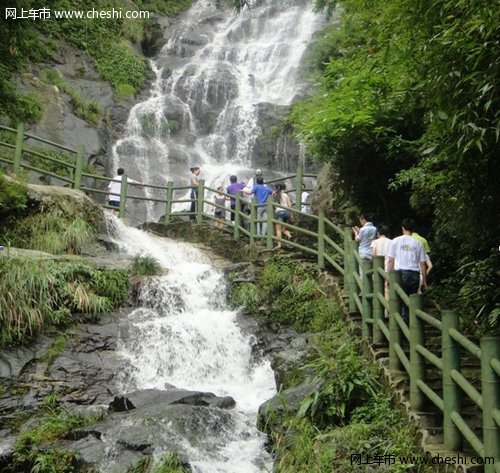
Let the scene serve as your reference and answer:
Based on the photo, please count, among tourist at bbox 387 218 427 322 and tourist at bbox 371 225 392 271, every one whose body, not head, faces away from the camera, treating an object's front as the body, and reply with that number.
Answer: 2

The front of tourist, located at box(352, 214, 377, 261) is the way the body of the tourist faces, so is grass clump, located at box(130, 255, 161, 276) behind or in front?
in front

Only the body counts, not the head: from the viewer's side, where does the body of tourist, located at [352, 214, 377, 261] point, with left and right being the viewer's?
facing away from the viewer and to the left of the viewer

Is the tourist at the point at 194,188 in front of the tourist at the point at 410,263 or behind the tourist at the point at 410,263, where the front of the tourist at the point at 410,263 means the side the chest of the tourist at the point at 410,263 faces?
in front

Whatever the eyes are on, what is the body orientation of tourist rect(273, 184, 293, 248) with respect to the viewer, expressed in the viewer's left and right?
facing away from the viewer and to the left of the viewer

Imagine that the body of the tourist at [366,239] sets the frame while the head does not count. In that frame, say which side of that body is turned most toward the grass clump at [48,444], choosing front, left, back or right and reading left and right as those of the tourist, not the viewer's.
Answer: left

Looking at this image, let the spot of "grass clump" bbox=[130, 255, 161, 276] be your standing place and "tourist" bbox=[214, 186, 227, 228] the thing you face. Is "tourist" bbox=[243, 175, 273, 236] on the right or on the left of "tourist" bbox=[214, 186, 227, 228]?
right

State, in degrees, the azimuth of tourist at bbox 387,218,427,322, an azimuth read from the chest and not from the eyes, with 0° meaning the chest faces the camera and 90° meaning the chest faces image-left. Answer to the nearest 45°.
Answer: approximately 180°

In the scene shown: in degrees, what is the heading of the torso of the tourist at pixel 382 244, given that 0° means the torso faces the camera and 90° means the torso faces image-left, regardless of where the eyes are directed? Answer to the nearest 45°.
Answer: approximately 180°
